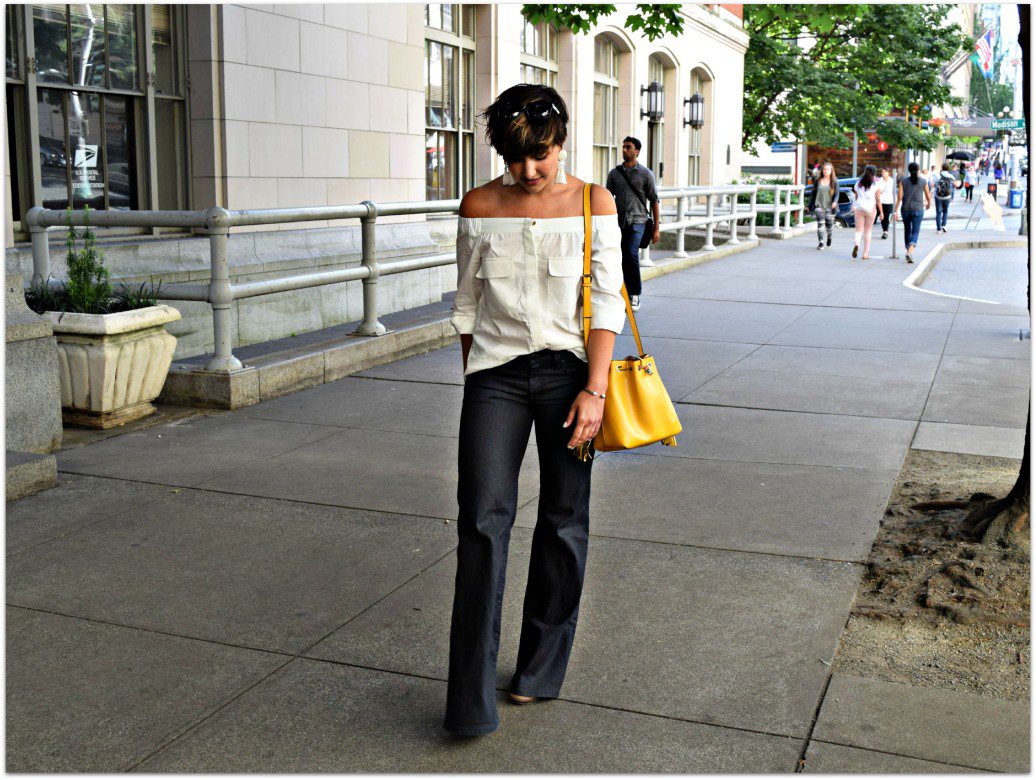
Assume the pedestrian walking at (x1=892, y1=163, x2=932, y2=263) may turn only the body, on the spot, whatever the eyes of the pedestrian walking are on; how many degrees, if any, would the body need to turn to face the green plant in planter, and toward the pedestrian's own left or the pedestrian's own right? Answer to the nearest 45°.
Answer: approximately 180°

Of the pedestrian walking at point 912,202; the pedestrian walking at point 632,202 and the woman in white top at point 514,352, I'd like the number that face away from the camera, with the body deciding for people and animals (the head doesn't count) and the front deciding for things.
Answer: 1

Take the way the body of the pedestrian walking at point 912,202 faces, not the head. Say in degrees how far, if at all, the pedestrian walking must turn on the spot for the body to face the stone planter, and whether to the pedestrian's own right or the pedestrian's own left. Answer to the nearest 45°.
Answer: approximately 180°

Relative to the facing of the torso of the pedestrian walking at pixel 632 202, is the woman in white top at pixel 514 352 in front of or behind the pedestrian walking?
in front

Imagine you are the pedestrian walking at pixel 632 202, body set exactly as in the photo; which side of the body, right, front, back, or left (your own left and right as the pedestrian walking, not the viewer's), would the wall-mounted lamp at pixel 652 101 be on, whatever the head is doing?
back

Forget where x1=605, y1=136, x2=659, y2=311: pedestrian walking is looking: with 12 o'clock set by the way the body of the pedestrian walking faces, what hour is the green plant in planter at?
The green plant in planter is roughly at 1 o'clock from the pedestrian walking.

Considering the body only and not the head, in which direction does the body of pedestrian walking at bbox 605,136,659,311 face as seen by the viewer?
toward the camera

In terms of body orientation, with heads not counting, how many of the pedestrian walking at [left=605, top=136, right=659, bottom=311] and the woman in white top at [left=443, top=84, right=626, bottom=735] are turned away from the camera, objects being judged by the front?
0

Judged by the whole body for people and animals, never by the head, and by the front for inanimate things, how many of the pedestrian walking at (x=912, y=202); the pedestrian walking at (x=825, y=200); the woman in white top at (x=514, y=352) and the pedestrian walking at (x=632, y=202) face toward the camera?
3

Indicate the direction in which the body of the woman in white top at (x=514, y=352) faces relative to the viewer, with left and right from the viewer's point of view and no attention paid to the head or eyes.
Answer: facing the viewer

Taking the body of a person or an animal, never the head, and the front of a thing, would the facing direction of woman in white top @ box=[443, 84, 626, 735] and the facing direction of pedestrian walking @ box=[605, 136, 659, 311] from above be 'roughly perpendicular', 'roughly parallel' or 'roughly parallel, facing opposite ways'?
roughly parallel
